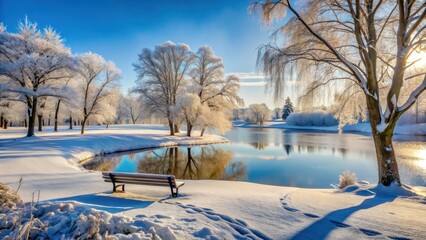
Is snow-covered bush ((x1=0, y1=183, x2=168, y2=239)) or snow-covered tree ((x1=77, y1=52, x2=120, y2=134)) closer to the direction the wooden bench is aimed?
the snow-covered tree

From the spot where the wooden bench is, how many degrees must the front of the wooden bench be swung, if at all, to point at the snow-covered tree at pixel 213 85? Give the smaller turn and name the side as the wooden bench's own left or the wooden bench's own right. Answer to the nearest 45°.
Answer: approximately 45° to the wooden bench's own left

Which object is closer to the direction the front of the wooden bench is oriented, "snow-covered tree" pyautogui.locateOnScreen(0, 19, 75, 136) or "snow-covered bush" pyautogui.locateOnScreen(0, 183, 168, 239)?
the snow-covered tree

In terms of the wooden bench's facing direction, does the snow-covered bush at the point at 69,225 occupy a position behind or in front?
behind

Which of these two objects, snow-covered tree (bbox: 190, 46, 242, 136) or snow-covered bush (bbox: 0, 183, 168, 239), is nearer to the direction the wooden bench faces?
the snow-covered tree

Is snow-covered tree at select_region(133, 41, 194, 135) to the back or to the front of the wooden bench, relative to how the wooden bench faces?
to the front

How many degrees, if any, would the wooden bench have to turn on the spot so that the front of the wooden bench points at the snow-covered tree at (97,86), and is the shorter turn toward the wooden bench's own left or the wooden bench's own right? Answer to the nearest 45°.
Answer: approximately 45° to the wooden bench's own left

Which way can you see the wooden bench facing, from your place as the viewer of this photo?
facing away from the viewer and to the right of the viewer
